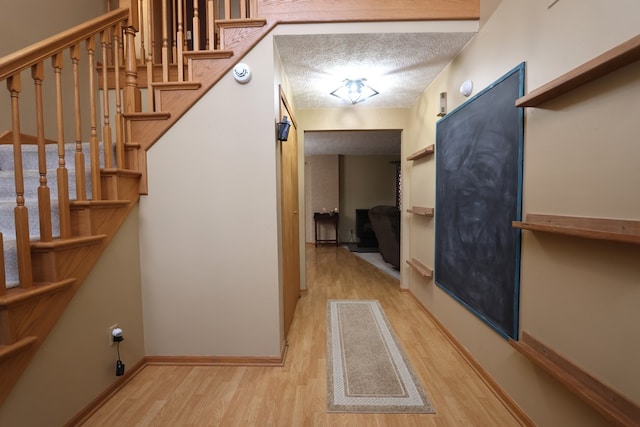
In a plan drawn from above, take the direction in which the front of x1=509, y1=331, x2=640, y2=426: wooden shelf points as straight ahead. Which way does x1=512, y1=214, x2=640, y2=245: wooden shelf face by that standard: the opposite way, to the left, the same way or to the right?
the same way

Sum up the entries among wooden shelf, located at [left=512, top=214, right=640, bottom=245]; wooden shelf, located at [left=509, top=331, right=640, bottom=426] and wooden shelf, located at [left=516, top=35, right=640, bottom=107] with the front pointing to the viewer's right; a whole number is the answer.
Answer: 0

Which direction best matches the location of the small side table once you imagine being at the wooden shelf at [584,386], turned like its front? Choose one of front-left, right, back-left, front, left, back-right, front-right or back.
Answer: right

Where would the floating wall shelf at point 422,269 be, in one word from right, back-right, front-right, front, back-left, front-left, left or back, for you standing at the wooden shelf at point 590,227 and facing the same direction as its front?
right

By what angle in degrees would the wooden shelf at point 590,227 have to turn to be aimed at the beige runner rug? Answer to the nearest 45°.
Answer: approximately 45° to its right

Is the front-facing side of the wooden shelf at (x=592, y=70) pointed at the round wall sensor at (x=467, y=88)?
no

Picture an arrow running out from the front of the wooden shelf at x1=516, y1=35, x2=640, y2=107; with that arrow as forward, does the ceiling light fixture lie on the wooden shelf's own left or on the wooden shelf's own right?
on the wooden shelf's own right

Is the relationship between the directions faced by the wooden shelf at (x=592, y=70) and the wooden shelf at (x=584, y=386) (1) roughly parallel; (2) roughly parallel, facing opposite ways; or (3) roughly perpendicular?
roughly parallel

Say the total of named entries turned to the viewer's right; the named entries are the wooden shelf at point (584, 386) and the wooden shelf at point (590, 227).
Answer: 0

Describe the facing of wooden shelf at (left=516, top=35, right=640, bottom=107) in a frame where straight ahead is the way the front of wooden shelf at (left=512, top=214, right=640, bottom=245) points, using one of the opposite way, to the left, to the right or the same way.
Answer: the same way

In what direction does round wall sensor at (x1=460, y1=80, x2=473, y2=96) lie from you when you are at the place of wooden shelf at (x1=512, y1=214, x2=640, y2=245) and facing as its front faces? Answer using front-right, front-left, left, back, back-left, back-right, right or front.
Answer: right

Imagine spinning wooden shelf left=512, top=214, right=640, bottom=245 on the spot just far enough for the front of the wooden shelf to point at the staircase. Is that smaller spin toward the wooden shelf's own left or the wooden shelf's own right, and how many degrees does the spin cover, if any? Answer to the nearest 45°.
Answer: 0° — it already faces it

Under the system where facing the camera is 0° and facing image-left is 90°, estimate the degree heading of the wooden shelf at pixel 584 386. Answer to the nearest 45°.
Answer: approximately 45°

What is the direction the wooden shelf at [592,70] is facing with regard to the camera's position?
facing the viewer and to the left of the viewer

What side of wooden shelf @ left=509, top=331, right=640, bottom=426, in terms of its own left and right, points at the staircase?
front

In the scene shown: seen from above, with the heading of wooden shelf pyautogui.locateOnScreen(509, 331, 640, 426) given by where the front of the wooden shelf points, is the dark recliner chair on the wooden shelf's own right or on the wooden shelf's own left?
on the wooden shelf's own right

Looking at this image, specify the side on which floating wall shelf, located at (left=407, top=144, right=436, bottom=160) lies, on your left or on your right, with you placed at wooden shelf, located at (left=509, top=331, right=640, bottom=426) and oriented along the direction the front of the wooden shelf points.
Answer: on your right
